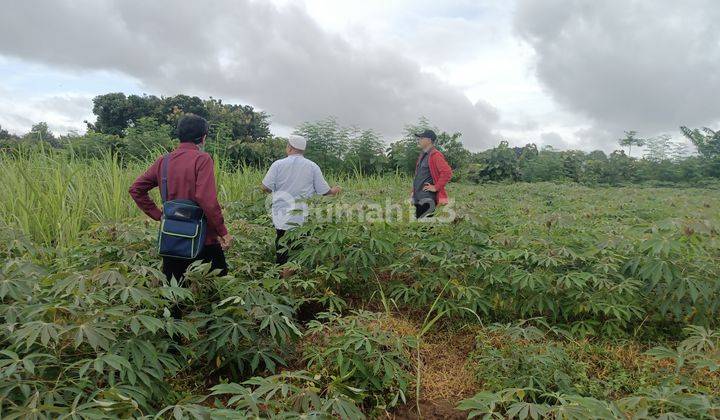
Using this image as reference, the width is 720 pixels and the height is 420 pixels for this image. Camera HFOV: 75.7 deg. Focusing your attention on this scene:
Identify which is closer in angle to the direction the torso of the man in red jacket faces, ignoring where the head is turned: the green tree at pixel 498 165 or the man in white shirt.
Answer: the man in white shirt

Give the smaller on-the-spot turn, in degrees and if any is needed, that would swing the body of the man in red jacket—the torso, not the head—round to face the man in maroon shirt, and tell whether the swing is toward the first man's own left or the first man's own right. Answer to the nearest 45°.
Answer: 0° — they already face them

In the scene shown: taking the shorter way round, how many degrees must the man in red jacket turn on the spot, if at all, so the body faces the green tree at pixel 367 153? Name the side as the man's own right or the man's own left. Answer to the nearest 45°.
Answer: approximately 135° to the man's own right

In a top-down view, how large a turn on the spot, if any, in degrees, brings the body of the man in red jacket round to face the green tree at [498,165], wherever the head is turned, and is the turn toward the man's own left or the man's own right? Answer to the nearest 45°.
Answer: approximately 135° to the man's own right

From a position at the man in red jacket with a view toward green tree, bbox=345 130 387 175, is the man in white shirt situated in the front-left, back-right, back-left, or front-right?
back-left

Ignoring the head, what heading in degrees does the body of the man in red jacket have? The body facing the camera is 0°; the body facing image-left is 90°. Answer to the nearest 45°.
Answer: approximately 45°
